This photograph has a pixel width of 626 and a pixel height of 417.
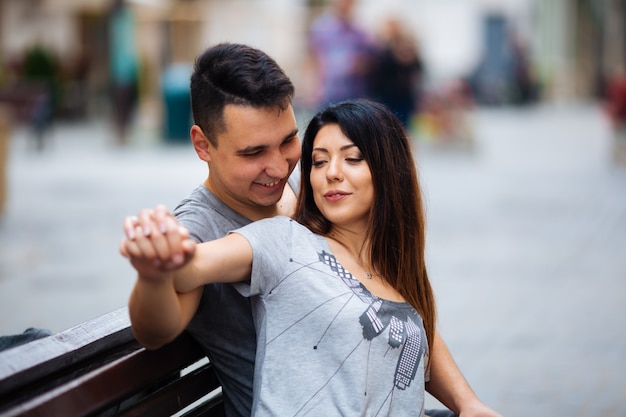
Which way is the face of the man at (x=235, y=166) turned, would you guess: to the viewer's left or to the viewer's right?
to the viewer's right

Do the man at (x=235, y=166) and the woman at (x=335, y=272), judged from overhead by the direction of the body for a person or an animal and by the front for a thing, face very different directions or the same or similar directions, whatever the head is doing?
same or similar directions

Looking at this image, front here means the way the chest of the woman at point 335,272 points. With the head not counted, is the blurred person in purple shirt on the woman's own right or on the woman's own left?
on the woman's own left

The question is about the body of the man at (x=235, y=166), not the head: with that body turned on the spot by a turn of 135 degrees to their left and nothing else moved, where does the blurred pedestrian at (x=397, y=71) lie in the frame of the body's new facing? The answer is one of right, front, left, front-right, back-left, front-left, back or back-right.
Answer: front

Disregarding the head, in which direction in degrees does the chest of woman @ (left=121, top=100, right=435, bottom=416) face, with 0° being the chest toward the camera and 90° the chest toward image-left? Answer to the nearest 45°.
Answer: approximately 315°

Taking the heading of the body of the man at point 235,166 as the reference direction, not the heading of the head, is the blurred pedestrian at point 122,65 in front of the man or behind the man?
behind

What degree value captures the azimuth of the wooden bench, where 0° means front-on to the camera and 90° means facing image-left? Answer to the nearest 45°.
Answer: approximately 315°
